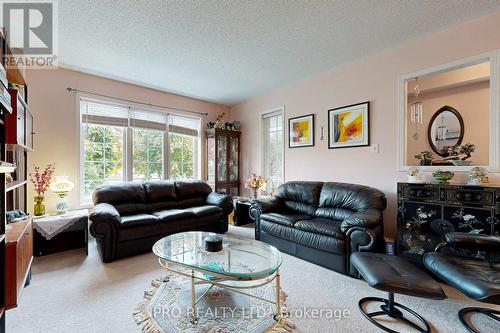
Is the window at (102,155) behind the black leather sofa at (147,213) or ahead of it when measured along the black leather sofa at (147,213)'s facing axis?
behind

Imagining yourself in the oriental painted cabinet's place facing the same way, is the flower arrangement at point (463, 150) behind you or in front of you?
behind

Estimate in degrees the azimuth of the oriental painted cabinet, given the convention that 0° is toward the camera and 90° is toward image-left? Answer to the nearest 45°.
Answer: approximately 45°

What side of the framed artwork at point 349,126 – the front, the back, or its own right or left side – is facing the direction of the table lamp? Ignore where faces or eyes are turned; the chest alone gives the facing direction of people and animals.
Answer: front

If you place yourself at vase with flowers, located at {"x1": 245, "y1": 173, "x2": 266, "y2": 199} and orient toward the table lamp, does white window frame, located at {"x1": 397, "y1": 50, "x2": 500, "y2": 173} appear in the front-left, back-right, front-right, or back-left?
back-left

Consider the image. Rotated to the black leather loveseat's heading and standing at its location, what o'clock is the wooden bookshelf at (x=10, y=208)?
The wooden bookshelf is roughly at 12 o'clock from the black leather loveseat.
